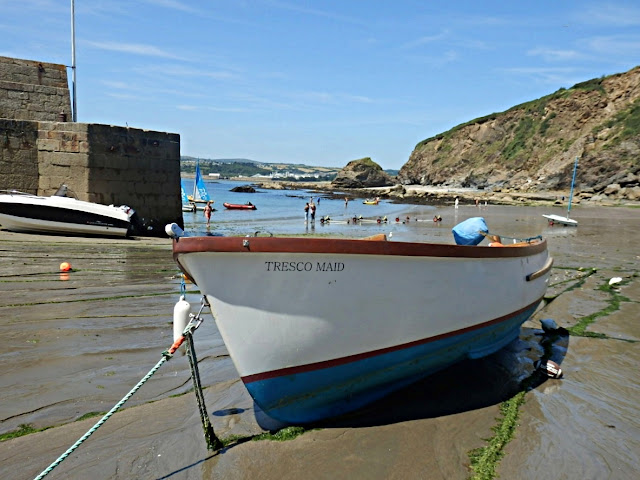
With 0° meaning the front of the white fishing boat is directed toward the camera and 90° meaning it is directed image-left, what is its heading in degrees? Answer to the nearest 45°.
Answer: approximately 45°
